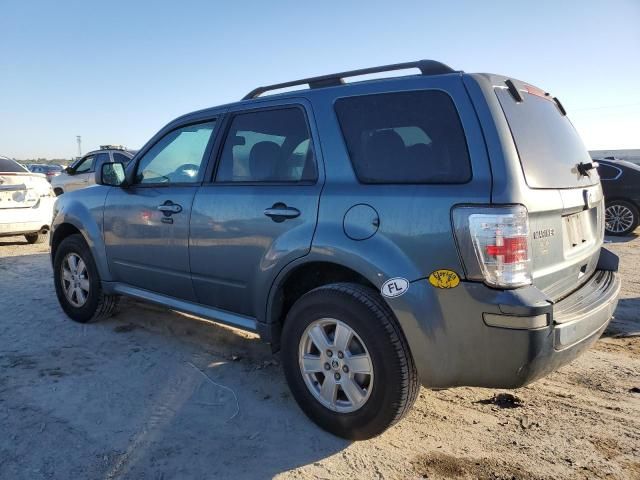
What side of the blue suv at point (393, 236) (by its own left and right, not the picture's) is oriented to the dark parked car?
right

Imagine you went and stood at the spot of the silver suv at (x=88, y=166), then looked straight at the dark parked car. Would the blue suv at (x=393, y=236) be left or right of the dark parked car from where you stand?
right

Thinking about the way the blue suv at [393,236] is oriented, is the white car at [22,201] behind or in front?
in front

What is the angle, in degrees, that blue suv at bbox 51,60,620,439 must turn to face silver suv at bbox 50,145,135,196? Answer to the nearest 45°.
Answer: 0° — it already faces it

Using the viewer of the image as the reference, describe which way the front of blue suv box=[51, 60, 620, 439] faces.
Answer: facing away from the viewer and to the left of the viewer

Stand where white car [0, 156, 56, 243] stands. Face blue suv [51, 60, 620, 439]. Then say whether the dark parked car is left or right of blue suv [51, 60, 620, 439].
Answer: left
